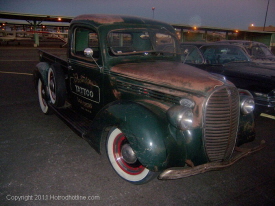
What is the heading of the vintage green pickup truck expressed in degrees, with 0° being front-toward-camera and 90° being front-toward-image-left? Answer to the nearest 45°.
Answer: approximately 315°

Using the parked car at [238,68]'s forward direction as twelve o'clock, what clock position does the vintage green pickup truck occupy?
The vintage green pickup truck is roughly at 2 o'clock from the parked car.

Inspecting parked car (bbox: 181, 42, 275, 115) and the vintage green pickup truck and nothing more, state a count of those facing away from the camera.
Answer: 0
